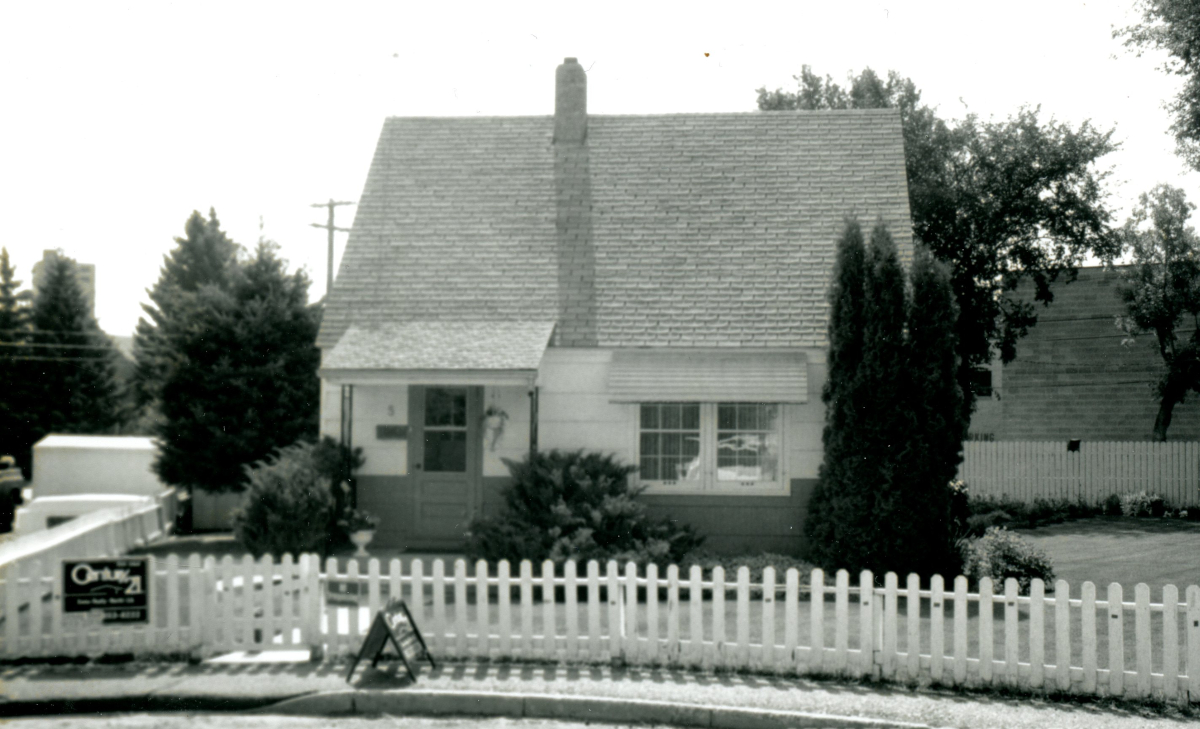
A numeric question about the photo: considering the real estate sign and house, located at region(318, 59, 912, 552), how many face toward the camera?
2

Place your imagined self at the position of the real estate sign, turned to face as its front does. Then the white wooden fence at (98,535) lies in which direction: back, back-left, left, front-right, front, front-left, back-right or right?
back

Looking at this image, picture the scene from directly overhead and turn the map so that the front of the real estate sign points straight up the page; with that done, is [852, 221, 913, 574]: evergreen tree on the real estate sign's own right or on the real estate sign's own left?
on the real estate sign's own left

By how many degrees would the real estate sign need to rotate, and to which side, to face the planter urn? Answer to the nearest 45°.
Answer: approximately 135° to its left

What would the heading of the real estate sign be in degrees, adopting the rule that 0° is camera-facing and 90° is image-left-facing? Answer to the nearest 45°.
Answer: approximately 0°

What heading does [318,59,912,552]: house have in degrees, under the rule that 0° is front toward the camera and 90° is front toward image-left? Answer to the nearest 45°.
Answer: approximately 0°

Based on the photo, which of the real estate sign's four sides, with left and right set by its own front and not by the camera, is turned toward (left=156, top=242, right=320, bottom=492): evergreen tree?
back

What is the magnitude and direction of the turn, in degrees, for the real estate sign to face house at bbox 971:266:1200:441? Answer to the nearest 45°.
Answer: approximately 135° to its left
